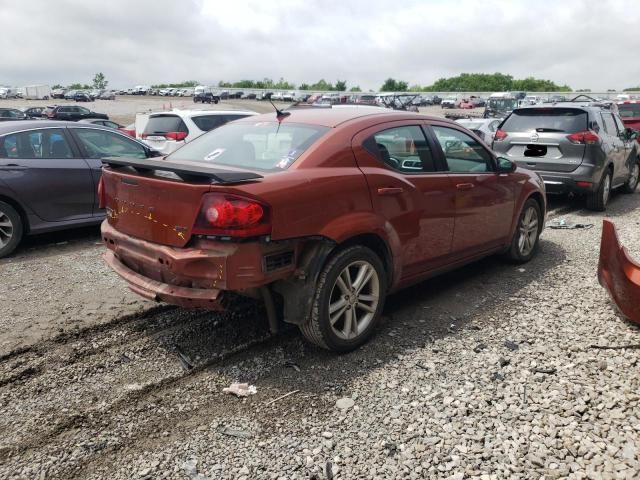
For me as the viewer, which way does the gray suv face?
facing away from the viewer and to the right of the viewer

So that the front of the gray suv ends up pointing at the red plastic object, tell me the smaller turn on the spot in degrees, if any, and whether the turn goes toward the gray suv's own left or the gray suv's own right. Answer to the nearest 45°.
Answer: approximately 135° to the gray suv's own right

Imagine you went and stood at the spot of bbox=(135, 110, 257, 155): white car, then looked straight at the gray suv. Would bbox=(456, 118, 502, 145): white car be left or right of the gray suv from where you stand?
left

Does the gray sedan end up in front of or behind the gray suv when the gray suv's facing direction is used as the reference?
behind

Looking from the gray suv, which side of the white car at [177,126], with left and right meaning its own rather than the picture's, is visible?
right

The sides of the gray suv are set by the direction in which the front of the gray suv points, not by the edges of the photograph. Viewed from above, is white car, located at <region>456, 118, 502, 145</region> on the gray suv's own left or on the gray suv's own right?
on the gray suv's own left

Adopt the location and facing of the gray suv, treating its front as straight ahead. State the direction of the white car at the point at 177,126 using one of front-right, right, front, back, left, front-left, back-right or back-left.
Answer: back-left

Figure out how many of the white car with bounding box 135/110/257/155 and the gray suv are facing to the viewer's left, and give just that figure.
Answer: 0

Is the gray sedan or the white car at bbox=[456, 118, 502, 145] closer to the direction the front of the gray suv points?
the white car

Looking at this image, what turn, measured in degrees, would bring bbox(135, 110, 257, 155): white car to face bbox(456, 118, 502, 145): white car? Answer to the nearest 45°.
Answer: approximately 45° to its right

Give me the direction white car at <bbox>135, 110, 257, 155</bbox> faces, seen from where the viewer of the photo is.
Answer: facing away from the viewer and to the right of the viewer

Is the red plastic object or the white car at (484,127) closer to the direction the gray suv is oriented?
the white car

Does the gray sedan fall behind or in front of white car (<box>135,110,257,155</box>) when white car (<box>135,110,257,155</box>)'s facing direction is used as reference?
behind
